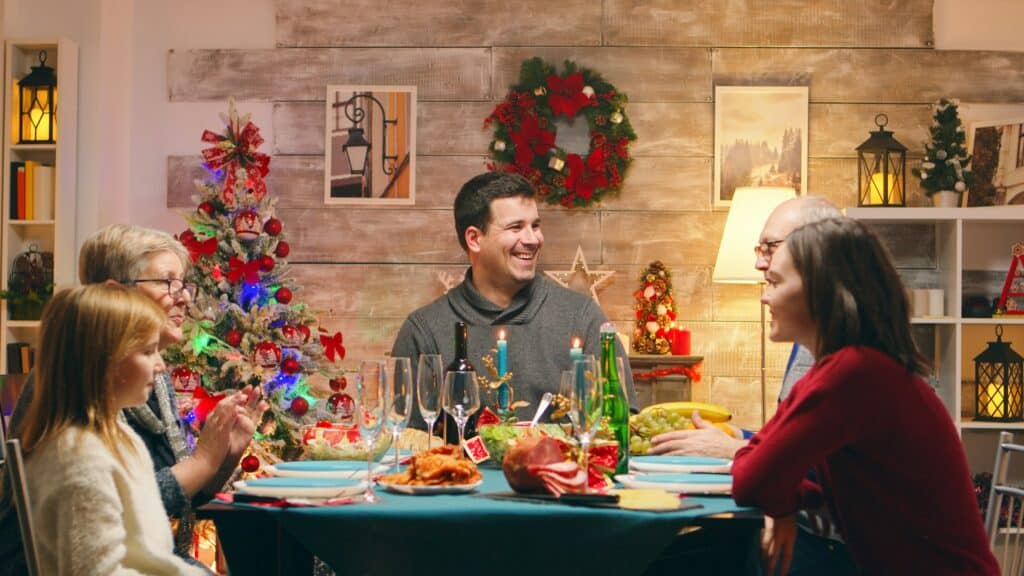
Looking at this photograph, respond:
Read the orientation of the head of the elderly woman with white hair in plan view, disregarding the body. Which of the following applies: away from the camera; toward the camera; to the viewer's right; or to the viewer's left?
to the viewer's right

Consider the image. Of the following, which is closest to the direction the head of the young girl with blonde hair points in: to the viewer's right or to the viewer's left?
to the viewer's right

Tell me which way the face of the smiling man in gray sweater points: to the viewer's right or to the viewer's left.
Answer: to the viewer's right

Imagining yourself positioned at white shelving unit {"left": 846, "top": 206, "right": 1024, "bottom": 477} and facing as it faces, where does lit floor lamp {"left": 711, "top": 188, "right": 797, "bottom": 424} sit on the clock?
The lit floor lamp is roughly at 2 o'clock from the white shelving unit.

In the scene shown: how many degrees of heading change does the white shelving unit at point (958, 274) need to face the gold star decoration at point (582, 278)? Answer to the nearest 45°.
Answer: approximately 90° to its right

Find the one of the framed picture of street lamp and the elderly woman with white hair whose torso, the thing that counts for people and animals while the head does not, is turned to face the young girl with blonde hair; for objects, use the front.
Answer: the framed picture of street lamp

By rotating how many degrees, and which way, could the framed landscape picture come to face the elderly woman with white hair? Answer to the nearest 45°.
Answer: approximately 45° to its right

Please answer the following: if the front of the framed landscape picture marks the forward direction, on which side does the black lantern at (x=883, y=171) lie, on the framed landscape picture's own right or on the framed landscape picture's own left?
on the framed landscape picture's own left

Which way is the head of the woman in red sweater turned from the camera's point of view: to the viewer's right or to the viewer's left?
to the viewer's left

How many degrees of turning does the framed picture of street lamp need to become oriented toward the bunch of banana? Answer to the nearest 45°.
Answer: approximately 45° to its left

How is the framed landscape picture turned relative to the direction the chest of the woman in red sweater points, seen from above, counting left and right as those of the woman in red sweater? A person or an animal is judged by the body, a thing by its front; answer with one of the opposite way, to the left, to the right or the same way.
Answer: to the left

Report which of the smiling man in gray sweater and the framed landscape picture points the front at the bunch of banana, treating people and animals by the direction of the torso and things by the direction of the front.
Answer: the framed landscape picture

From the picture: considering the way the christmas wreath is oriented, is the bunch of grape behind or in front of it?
in front

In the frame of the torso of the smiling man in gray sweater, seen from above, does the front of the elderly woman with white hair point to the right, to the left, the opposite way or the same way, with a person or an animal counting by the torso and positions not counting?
to the left

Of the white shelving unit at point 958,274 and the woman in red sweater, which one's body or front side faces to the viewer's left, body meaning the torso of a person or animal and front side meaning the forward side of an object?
the woman in red sweater

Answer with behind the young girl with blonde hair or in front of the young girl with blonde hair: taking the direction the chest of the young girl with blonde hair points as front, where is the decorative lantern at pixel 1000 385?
in front
